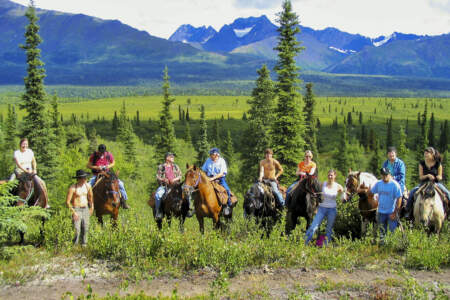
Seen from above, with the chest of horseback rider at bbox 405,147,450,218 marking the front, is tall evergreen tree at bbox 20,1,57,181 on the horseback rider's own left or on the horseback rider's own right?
on the horseback rider's own right

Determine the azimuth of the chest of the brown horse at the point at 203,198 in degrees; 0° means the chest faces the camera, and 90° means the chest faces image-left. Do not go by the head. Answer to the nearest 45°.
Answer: approximately 45°

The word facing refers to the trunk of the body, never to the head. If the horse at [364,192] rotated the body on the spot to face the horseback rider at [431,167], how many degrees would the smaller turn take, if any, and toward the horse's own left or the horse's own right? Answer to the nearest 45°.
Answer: approximately 135° to the horse's own left

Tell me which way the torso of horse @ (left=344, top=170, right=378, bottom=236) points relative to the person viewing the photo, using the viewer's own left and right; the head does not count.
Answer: facing the viewer and to the left of the viewer
